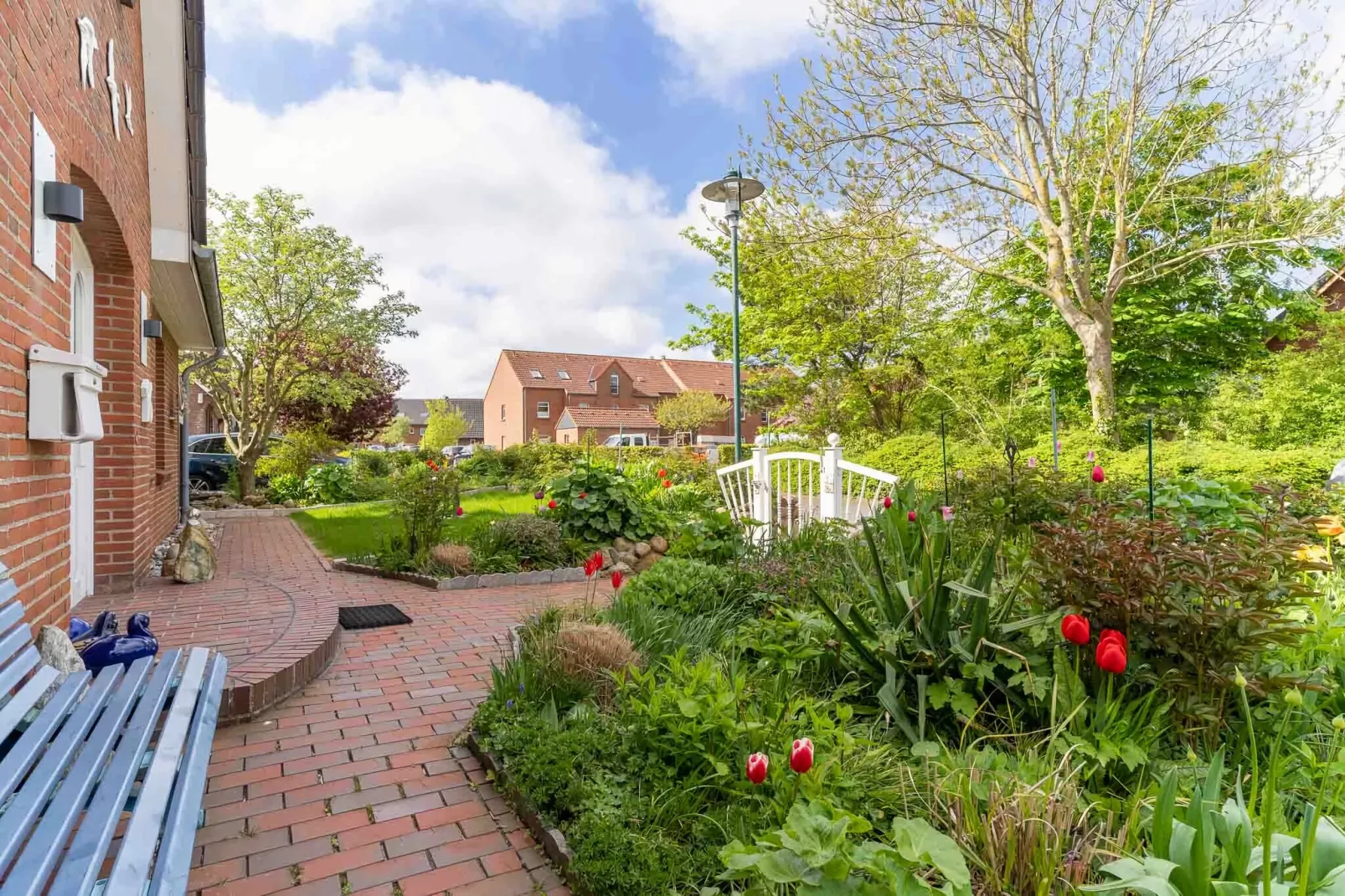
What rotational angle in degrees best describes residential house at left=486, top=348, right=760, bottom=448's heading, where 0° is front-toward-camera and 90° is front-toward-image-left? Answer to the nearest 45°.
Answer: approximately 0°

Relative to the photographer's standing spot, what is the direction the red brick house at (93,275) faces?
facing to the right of the viewer

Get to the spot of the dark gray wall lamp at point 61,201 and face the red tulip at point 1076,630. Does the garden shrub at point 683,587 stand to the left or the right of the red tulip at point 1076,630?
left

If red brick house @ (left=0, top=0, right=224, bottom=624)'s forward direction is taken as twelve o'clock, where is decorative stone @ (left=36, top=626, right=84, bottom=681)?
The decorative stone is roughly at 3 o'clock from the red brick house.

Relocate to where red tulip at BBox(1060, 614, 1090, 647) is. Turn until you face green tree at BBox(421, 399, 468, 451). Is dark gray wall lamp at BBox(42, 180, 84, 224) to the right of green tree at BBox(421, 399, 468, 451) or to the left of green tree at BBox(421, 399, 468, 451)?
left

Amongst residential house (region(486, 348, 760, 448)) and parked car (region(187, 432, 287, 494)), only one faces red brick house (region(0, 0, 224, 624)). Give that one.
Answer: the residential house
